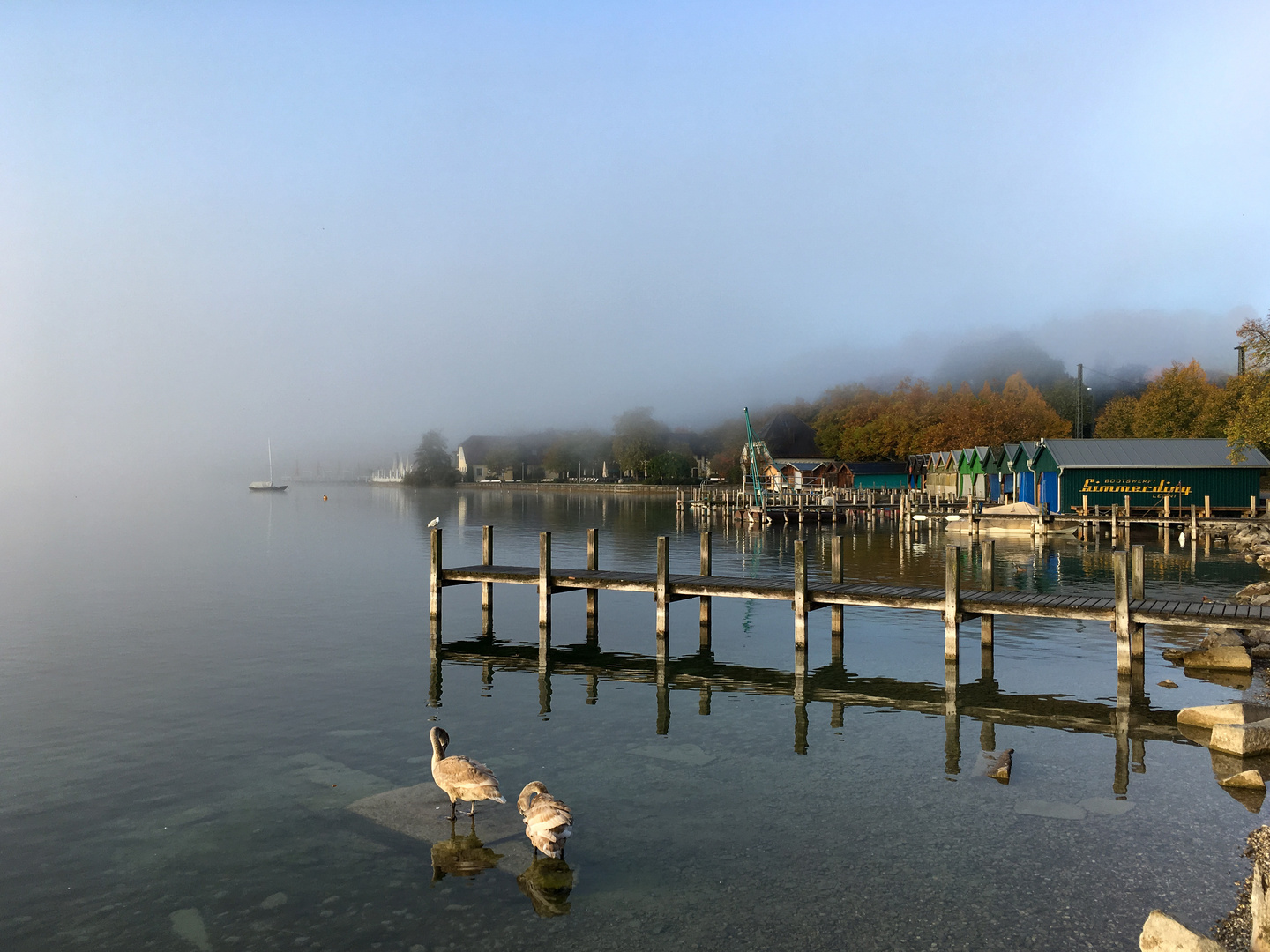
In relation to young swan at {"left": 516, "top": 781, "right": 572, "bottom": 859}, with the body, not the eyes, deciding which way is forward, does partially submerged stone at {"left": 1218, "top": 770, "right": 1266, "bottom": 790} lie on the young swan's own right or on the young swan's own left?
on the young swan's own right

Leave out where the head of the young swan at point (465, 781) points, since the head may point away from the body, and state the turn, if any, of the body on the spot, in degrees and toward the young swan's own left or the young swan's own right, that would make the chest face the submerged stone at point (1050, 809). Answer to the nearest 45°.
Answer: approximately 180°

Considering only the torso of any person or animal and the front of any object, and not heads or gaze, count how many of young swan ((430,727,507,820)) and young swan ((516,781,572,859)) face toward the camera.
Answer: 0

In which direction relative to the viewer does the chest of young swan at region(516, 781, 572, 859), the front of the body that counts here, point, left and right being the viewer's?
facing away from the viewer and to the left of the viewer

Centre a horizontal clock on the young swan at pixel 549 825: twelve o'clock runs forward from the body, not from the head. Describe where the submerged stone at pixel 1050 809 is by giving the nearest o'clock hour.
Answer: The submerged stone is roughly at 4 o'clock from the young swan.

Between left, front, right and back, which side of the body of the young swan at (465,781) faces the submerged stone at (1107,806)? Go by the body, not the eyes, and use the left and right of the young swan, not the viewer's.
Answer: back

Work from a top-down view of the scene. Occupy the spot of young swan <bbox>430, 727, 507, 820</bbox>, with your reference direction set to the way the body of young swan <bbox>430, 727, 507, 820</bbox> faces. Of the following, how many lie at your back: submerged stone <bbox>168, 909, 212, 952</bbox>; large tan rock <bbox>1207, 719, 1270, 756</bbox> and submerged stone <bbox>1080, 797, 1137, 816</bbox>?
2

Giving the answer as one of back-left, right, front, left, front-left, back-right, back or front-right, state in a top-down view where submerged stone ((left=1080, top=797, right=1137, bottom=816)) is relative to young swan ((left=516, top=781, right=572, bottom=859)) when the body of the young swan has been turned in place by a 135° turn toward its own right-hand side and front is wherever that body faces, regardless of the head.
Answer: front

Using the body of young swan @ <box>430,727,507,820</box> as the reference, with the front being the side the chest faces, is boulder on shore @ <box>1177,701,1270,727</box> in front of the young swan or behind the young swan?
behind

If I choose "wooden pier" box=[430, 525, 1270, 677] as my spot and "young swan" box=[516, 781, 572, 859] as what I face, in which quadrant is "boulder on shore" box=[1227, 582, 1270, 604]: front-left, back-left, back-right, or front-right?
back-left

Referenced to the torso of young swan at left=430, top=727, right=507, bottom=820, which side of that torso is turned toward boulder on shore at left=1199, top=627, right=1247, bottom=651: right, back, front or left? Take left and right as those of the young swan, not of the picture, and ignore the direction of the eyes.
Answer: back

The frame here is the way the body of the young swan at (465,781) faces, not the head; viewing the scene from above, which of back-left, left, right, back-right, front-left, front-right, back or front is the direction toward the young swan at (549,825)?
back-left

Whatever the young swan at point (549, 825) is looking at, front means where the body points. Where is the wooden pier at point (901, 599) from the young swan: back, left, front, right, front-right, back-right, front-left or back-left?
right

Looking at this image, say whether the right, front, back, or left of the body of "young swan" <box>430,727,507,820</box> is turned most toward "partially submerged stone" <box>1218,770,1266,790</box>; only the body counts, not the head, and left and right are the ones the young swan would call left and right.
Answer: back

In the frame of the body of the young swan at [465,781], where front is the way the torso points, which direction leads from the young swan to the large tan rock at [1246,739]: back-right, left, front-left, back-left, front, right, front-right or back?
back

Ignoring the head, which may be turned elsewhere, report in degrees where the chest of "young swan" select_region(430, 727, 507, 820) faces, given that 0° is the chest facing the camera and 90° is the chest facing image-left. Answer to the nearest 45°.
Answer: approximately 90°

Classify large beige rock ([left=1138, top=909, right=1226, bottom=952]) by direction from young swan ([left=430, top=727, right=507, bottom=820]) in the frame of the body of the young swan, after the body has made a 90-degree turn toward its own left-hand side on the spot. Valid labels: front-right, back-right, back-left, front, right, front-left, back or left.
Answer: front-left
